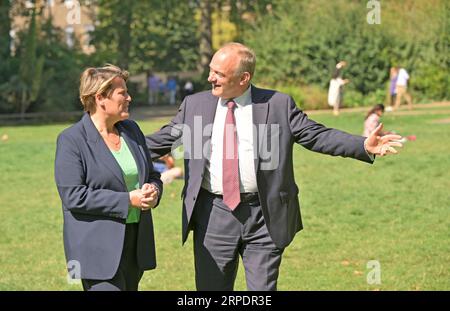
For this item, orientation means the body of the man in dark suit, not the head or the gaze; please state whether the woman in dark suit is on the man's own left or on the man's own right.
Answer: on the man's own right

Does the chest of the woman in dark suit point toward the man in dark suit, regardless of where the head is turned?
no

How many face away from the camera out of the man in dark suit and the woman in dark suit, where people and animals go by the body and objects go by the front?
0

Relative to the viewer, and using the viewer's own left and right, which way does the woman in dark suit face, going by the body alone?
facing the viewer and to the right of the viewer

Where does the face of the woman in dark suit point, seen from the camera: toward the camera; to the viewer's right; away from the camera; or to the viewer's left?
to the viewer's right

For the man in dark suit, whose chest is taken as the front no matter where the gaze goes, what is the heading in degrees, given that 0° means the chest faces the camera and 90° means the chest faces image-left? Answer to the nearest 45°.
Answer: approximately 0°

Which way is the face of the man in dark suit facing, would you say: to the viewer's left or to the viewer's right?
to the viewer's left
